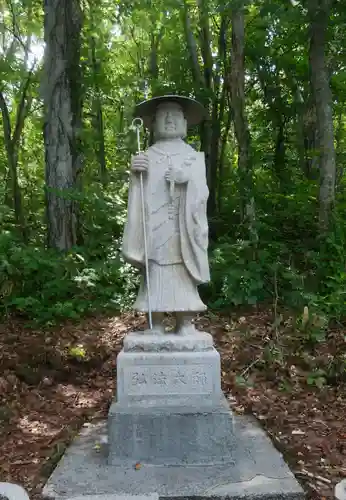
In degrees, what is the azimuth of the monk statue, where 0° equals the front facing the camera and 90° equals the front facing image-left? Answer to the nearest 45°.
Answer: approximately 0°

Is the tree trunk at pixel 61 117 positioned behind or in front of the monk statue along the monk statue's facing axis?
behind

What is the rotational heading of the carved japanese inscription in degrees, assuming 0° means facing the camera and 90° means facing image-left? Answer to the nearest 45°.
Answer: approximately 0°

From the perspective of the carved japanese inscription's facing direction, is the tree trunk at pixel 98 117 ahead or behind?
behind

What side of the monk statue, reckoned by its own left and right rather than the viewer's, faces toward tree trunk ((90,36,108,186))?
back

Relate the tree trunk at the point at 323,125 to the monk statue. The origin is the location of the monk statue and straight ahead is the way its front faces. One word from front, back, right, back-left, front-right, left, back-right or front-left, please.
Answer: back-left

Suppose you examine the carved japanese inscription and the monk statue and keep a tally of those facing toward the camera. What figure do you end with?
2
